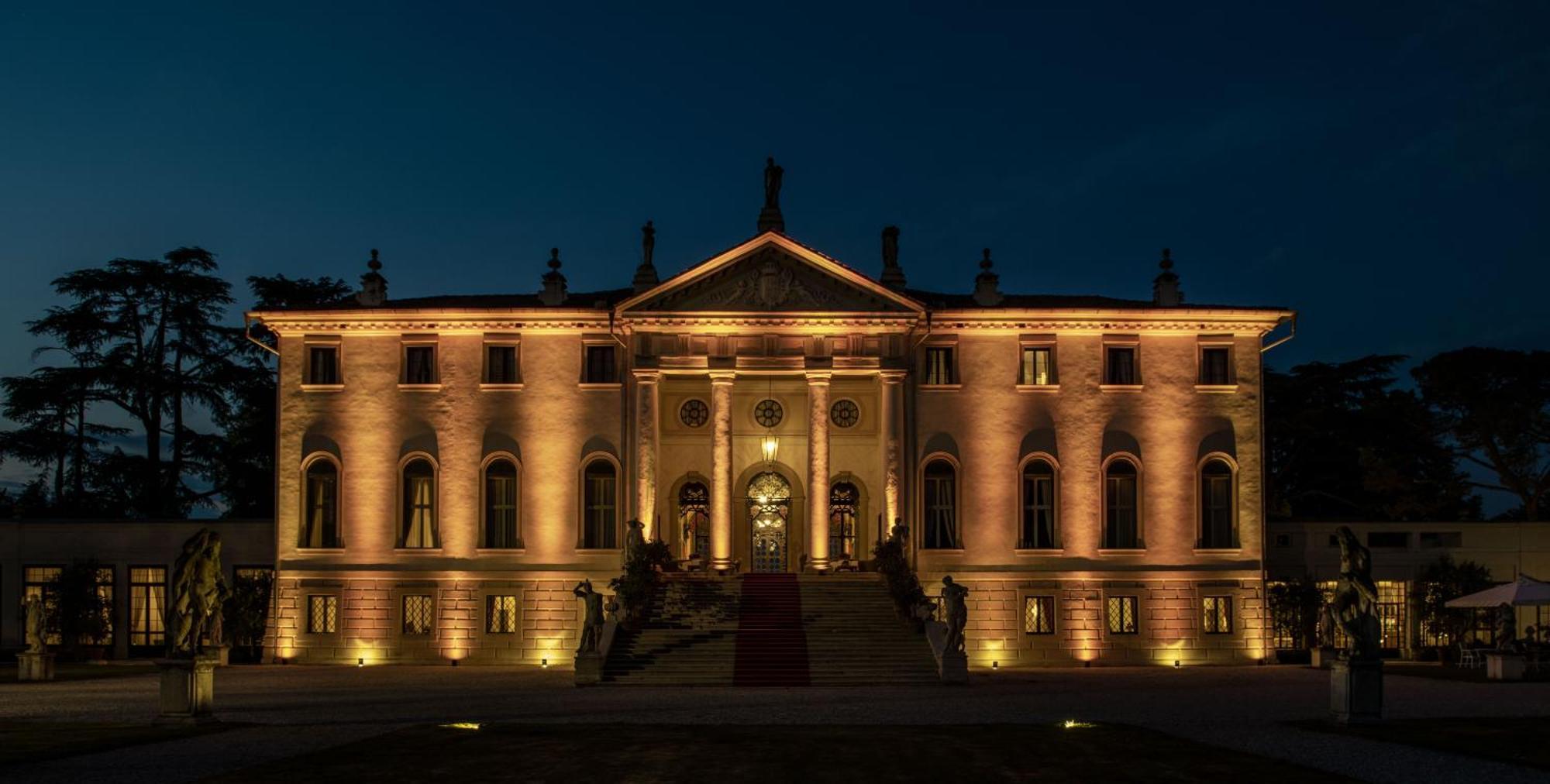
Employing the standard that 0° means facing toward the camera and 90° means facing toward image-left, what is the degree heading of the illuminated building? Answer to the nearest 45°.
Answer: approximately 0°

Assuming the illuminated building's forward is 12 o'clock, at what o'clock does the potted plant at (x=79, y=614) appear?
The potted plant is roughly at 3 o'clock from the illuminated building.

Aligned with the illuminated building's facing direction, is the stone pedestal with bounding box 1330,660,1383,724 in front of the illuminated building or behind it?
in front

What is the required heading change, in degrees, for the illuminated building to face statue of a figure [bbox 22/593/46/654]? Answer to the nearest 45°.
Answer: approximately 45° to its right

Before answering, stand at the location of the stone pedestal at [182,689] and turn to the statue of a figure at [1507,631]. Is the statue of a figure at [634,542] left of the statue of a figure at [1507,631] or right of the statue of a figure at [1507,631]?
left

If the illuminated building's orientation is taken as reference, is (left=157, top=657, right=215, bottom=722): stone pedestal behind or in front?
in front

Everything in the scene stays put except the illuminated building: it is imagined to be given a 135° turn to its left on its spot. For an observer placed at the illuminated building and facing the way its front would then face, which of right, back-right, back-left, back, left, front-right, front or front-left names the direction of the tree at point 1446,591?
front-right

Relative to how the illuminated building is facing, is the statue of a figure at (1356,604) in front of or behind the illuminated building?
in front

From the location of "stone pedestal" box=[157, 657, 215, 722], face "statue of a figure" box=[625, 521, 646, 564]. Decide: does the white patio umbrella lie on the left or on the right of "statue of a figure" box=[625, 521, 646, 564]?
right
